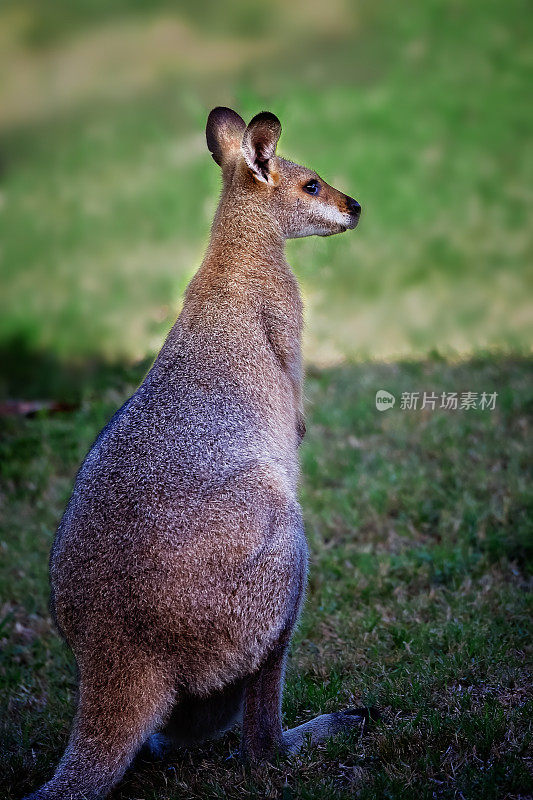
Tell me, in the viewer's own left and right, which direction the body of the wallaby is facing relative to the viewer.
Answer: facing away from the viewer and to the right of the viewer
